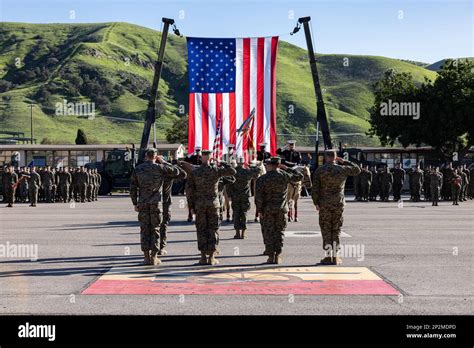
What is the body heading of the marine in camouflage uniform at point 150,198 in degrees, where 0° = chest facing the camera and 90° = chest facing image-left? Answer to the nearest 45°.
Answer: approximately 180°

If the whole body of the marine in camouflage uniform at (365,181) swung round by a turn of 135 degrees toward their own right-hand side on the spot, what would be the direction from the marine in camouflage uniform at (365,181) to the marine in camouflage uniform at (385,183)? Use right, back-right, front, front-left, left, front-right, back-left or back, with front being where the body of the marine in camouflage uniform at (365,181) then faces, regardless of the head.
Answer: right

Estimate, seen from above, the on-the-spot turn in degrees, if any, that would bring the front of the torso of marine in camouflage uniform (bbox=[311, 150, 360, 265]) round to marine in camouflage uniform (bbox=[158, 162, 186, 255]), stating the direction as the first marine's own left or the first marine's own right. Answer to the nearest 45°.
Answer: approximately 90° to the first marine's own left

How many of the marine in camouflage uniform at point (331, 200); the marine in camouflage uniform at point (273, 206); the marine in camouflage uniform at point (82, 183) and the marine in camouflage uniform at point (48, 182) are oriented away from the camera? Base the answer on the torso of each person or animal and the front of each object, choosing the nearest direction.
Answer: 2

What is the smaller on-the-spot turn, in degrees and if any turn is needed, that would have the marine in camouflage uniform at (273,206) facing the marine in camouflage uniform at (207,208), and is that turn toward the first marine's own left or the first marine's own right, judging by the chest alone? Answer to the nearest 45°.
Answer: approximately 90° to the first marine's own left

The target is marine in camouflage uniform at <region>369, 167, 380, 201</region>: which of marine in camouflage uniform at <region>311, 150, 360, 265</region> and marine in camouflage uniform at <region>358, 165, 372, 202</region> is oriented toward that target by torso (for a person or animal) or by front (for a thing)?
marine in camouflage uniform at <region>311, 150, 360, 265</region>

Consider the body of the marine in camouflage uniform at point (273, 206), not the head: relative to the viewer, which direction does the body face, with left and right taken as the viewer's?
facing away from the viewer

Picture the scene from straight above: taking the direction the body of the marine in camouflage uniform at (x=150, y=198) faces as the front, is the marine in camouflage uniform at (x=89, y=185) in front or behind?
in front

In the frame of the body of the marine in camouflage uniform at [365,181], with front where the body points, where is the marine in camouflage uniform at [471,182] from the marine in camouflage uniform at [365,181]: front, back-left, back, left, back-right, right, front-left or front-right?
back-left

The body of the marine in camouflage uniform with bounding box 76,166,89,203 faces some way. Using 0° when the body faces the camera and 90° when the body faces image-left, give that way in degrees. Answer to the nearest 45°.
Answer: approximately 0°

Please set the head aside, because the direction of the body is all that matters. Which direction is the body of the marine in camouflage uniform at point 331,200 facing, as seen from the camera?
away from the camera
